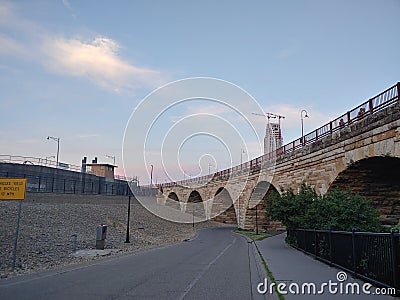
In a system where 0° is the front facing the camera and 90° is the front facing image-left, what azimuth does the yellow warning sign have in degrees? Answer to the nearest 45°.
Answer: approximately 0°

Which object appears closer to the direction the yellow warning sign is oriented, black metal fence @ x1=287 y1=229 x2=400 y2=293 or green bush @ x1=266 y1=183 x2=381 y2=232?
the black metal fence

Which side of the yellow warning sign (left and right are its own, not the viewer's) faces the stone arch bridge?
left

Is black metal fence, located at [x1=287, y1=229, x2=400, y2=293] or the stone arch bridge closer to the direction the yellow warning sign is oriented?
the black metal fence

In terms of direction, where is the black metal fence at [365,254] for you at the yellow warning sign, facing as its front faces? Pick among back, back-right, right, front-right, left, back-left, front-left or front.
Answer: front-left

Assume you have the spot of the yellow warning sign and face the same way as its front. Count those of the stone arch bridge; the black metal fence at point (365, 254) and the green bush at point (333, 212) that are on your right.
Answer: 0

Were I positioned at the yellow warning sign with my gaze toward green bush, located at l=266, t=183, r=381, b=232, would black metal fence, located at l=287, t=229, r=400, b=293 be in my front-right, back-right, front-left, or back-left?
front-right

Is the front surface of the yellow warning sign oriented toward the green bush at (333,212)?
no
